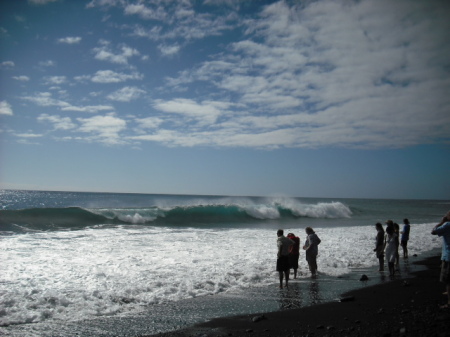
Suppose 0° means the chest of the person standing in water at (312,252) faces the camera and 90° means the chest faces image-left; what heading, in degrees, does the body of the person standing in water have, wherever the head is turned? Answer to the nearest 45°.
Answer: approximately 135°

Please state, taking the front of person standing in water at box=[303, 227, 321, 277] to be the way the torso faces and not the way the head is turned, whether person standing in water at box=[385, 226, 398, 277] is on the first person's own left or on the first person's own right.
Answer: on the first person's own right

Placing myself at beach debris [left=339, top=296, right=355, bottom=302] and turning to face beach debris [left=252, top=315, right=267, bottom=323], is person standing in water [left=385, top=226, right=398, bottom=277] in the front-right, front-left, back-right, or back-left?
back-right

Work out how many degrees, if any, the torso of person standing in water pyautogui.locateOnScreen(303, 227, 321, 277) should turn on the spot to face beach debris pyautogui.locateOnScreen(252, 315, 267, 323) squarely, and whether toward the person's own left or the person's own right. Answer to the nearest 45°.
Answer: approximately 135° to the person's own left

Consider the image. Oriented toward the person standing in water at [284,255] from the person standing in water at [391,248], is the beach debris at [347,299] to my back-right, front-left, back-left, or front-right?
front-left

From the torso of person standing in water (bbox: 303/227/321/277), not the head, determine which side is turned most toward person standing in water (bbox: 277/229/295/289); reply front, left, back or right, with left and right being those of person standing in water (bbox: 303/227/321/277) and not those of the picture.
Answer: left

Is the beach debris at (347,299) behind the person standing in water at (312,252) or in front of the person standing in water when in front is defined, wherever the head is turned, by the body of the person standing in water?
behind

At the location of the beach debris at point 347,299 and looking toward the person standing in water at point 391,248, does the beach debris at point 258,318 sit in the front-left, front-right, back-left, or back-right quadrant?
back-left
